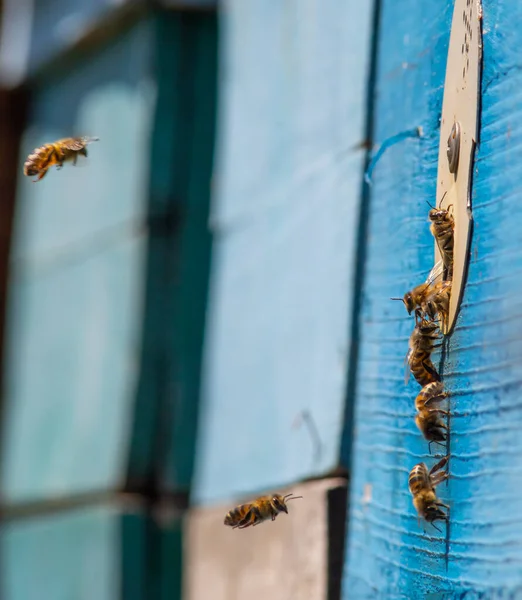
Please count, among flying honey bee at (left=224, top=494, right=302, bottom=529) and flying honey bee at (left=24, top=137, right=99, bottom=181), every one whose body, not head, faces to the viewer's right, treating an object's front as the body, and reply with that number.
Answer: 2

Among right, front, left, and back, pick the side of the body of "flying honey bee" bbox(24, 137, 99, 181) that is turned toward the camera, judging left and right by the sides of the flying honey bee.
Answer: right

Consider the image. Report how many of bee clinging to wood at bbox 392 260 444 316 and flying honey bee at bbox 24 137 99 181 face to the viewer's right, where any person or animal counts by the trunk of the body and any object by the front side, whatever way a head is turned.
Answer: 1

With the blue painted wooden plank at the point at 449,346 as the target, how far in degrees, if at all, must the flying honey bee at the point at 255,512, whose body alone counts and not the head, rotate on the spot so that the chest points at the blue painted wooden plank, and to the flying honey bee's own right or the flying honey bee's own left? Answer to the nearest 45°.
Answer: approximately 45° to the flying honey bee's own right

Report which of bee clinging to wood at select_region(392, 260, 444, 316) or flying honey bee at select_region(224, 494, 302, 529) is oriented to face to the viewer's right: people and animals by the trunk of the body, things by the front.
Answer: the flying honey bee

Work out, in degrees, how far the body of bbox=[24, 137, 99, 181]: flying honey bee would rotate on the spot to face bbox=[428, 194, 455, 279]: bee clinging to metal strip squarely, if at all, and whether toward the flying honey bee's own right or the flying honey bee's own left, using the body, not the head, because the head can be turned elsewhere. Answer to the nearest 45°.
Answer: approximately 45° to the flying honey bee's own right

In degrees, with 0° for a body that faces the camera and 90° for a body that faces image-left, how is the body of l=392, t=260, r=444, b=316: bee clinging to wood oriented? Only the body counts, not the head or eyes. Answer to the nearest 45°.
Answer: approximately 90°

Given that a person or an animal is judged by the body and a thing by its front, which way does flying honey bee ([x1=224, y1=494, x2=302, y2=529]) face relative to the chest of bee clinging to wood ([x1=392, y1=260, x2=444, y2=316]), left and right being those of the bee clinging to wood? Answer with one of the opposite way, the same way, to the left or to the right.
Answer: the opposite way

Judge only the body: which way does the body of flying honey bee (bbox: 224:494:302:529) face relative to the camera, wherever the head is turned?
to the viewer's right
